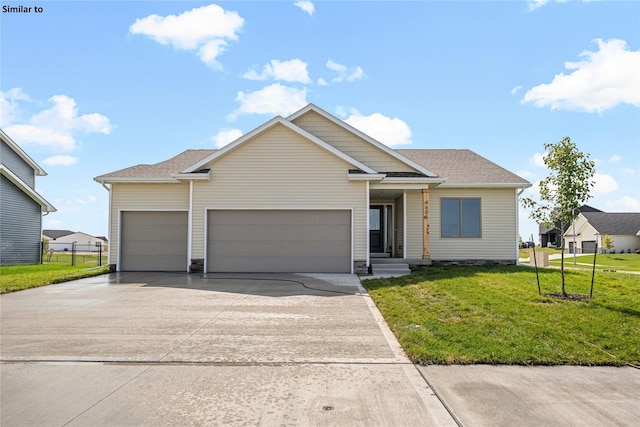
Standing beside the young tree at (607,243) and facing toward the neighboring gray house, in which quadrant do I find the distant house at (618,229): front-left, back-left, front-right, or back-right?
back-right

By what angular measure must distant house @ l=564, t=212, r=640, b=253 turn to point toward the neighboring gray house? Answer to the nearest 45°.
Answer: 0° — it already faces it

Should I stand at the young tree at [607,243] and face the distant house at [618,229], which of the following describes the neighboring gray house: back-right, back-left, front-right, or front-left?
back-left

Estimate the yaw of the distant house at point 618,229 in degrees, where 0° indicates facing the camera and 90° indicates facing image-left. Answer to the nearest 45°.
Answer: approximately 45°

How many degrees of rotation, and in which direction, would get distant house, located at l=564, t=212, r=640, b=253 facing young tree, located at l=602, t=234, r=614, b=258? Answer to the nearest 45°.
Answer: approximately 45° to its left
